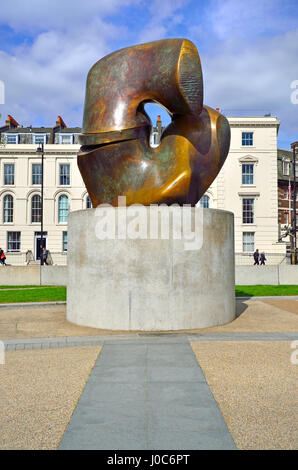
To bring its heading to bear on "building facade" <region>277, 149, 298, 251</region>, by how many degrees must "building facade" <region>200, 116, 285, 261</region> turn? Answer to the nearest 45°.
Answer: approximately 135° to its left

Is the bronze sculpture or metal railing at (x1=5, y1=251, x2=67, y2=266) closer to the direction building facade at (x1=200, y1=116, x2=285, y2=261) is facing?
the bronze sculpture

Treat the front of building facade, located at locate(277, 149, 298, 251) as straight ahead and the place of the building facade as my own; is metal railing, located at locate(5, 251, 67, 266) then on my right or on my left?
on my right

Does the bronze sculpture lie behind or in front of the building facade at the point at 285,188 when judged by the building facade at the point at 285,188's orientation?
in front

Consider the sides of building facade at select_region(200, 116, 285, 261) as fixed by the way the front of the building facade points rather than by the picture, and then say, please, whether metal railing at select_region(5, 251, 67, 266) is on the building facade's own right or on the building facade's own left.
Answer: on the building facade's own right

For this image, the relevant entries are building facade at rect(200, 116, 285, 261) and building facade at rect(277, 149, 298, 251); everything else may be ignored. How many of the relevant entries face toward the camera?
2

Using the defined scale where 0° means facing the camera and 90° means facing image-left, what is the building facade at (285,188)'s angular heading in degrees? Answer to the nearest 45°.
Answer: approximately 0°

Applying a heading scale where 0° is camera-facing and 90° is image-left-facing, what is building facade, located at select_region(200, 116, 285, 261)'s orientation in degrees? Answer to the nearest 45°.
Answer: approximately 0°

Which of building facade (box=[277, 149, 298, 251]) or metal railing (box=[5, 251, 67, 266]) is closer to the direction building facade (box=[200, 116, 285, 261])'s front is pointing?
the metal railing
